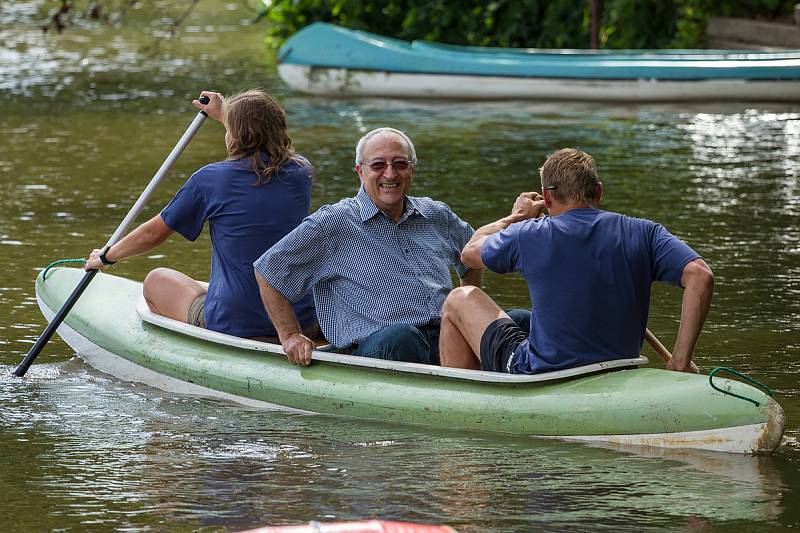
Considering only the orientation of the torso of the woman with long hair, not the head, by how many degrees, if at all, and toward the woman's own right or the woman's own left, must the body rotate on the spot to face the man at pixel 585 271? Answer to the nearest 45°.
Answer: approximately 180°

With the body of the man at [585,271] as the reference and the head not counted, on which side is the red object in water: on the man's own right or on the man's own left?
on the man's own left

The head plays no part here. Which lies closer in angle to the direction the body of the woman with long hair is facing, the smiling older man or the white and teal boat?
the white and teal boat

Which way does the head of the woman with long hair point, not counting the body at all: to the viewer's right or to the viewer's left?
to the viewer's left

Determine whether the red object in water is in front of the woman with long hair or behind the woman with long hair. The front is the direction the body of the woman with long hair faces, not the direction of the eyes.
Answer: behind

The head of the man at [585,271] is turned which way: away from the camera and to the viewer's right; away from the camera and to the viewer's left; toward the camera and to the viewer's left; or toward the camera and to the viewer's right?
away from the camera and to the viewer's left

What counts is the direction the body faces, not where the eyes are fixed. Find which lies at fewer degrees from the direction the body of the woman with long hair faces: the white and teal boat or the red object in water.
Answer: the white and teal boat

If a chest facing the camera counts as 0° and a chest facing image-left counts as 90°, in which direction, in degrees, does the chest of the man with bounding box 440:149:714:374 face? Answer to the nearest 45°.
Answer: approximately 135°

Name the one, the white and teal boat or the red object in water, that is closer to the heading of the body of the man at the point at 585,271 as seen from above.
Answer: the white and teal boat

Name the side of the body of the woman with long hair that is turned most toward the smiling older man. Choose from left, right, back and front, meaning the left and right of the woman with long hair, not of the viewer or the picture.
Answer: back
